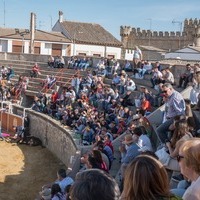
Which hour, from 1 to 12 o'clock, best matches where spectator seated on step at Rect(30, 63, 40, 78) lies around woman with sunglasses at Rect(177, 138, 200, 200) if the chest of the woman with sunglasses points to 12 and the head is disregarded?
The spectator seated on step is roughly at 2 o'clock from the woman with sunglasses.

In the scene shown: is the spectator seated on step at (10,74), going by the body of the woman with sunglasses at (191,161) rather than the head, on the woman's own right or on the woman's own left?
on the woman's own right

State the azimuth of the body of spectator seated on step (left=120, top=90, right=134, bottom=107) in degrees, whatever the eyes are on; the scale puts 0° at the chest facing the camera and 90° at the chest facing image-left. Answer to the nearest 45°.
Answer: approximately 45°

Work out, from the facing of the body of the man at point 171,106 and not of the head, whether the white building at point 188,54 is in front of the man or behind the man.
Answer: behind

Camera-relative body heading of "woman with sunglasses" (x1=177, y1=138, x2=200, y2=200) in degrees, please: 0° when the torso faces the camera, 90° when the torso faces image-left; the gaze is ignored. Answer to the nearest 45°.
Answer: approximately 90°

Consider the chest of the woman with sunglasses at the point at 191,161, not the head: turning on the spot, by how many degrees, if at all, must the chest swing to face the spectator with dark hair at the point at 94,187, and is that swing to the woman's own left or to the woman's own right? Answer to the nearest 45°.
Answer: approximately 45° to the woman's own left

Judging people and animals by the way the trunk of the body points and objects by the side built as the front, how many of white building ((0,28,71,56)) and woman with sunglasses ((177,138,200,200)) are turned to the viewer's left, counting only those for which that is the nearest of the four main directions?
1

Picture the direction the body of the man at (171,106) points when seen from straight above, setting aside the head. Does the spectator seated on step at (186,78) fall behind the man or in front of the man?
behind

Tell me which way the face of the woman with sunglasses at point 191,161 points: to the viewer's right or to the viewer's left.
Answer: to the viewer's left
